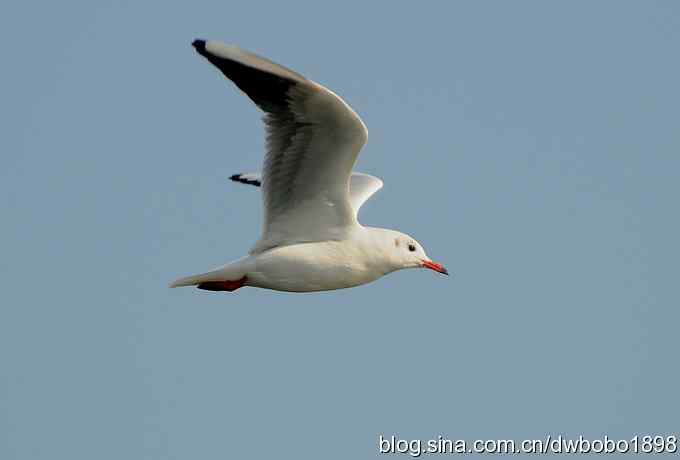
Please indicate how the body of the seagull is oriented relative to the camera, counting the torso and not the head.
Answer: to the viewer's right
